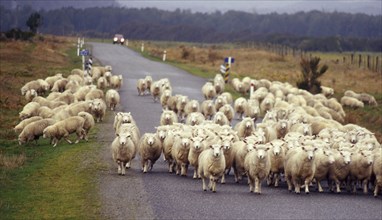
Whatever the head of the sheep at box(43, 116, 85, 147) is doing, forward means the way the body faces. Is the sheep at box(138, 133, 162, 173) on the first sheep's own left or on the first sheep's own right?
on the first sheep's own left

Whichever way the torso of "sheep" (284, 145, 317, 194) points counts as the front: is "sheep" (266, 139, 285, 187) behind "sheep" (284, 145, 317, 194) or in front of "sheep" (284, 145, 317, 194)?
behind

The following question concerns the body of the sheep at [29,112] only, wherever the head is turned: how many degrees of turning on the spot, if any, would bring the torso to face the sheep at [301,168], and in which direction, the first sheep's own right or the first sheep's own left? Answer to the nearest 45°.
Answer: approximately 90° to the first sheep's own left

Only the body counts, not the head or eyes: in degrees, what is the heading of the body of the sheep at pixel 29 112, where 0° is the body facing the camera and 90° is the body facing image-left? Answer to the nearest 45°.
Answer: approximately 45°

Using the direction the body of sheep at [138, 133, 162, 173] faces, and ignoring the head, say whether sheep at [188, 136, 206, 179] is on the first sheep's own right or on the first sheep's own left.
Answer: on the first sheep's own left

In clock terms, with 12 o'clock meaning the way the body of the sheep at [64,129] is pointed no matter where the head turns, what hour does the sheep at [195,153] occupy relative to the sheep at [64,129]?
the sheep at [195,153] is roughly at 8 o'clock from the sheep at [64,129].

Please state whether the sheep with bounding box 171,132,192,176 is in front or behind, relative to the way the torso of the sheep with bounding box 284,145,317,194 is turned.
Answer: behind

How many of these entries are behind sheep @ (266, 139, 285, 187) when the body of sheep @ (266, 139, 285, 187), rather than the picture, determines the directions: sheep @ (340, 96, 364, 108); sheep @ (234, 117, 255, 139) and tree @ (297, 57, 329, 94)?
3

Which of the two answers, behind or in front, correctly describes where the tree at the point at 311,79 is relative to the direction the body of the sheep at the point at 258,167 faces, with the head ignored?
behind

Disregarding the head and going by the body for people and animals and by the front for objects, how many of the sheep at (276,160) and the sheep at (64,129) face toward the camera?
1

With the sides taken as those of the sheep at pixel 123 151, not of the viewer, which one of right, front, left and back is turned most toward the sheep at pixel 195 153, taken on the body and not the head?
left
